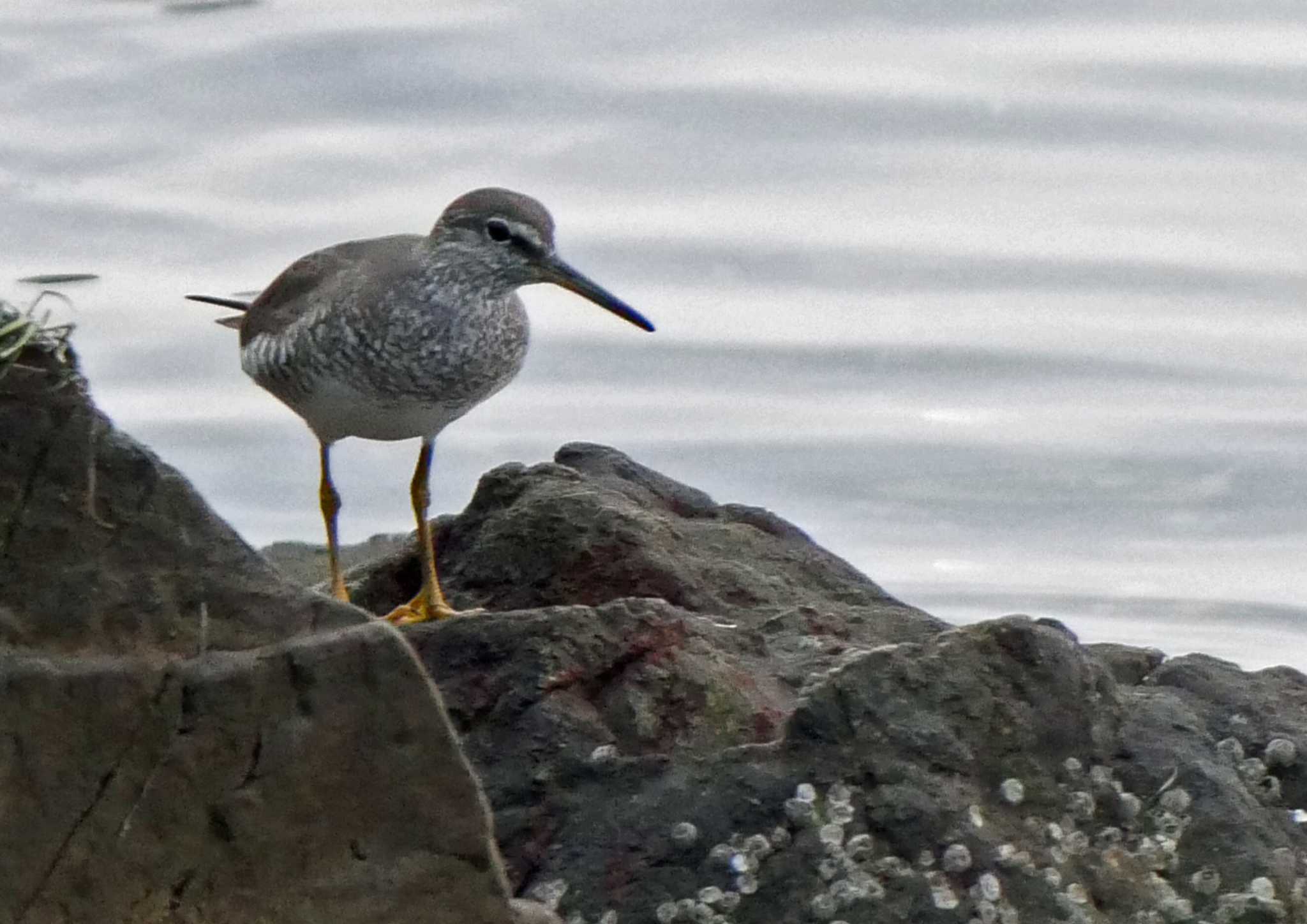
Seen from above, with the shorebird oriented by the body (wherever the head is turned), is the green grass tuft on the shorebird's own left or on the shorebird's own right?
on the shorebird's own right

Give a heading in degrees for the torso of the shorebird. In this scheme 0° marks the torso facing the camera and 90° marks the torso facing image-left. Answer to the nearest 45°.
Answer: approximately 315°
